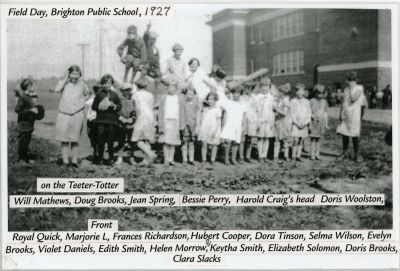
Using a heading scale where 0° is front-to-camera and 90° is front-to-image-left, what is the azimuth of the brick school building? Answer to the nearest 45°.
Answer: approximately 45°
